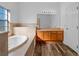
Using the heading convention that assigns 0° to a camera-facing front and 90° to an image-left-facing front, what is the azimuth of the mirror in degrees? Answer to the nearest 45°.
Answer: approximately 0°
